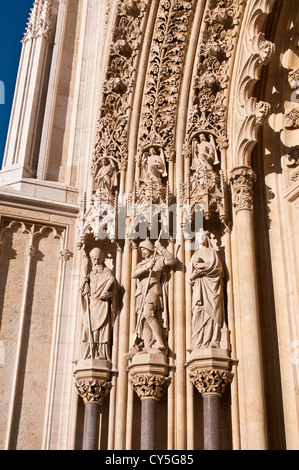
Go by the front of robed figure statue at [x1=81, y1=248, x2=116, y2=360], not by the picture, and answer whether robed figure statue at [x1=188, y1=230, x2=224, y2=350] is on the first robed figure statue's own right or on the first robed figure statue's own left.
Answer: on the first robed figure statue's own left

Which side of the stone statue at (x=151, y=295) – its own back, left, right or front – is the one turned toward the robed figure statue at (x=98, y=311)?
right

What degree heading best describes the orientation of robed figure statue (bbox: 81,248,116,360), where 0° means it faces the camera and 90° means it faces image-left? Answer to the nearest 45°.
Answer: approximately 0°

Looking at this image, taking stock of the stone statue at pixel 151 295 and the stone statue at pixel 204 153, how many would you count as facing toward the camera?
2

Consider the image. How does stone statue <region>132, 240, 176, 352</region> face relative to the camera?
toward the camera
